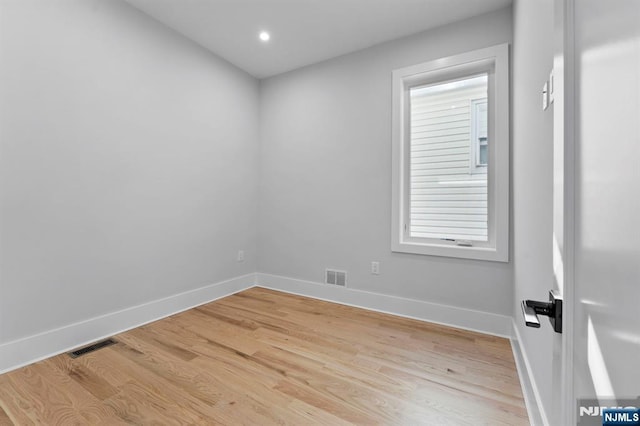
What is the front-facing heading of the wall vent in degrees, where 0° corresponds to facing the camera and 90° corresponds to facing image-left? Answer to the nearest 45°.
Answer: approximately 45°

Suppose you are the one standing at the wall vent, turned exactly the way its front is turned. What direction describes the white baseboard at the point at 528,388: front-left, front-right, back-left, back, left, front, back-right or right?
left

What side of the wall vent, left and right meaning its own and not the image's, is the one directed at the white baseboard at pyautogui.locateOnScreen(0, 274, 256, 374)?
front

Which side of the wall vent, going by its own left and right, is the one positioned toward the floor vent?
front

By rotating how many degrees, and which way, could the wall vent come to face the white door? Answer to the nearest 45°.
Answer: approximately 45° to its left
